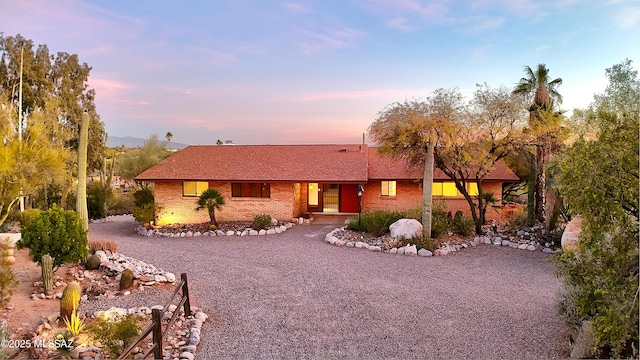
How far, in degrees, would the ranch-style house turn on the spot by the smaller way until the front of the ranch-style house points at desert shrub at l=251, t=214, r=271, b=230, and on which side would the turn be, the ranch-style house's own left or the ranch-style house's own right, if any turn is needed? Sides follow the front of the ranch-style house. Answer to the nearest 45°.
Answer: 0° — it already faces it

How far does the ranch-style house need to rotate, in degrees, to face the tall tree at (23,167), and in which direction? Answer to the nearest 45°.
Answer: approximately 45° to its right

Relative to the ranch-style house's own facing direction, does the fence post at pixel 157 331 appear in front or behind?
in front

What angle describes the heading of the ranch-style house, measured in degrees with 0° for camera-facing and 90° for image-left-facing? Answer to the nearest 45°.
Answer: approximately 0°

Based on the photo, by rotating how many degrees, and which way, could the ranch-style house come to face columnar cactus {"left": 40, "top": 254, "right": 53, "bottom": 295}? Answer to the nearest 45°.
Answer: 0° — it already faces it

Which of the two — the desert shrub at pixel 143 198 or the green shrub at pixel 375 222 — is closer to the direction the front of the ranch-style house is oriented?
the green shrub

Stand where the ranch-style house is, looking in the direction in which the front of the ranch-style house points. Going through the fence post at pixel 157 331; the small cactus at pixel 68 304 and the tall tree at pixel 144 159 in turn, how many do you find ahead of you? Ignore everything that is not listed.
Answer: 2

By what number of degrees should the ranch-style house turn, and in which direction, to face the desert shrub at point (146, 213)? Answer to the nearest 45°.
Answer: approximately 90° to its right

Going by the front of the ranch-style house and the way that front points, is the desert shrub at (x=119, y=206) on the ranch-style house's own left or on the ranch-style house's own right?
on the ranch-style house's own right
